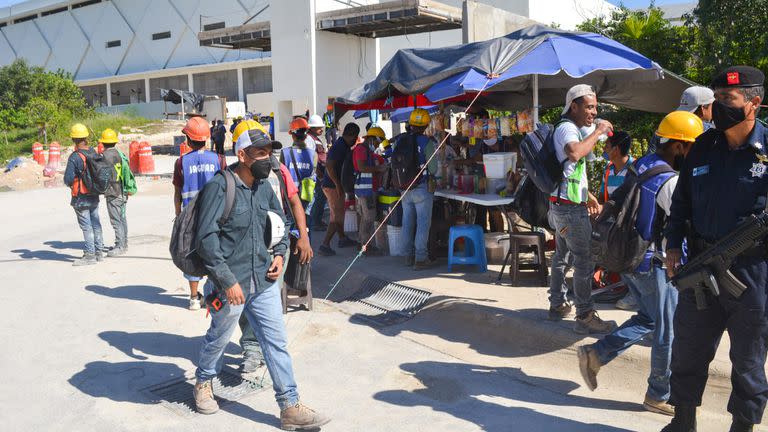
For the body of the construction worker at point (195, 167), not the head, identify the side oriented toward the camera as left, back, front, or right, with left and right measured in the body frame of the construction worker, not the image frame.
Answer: back

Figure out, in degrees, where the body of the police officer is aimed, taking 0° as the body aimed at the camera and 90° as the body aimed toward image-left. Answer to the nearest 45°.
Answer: approximately 45°

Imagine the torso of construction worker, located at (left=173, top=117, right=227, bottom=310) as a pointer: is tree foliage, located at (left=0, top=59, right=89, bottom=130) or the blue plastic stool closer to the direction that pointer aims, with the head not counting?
the tree foliage

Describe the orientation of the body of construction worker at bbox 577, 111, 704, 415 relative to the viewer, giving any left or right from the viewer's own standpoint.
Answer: facing to the right of the viewer

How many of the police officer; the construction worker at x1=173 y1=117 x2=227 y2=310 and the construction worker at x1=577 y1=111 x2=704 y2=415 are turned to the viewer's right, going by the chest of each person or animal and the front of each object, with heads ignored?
1

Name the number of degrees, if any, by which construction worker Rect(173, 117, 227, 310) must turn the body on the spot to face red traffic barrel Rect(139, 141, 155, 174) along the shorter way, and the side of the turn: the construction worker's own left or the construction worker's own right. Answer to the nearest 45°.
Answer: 0° — they already face it

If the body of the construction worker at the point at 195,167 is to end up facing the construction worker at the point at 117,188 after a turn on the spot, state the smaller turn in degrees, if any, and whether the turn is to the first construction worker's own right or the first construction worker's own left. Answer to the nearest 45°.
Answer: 0° — they already face them
